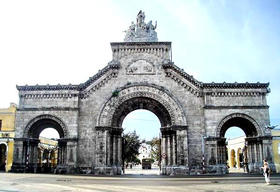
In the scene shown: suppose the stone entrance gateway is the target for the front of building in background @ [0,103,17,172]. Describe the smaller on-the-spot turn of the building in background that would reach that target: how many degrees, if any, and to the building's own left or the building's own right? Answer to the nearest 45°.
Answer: approximately 45° to the building's own left

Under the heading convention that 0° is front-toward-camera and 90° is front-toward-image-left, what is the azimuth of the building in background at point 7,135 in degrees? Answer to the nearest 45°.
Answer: approximately 0°

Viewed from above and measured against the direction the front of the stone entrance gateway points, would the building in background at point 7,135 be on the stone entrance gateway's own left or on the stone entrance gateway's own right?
on the stone entrance gateway's own right

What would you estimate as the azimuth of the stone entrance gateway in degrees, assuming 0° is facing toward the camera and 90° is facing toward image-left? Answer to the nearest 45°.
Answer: approximately 0°

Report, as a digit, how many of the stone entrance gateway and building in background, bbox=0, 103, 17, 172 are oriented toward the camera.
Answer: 2
